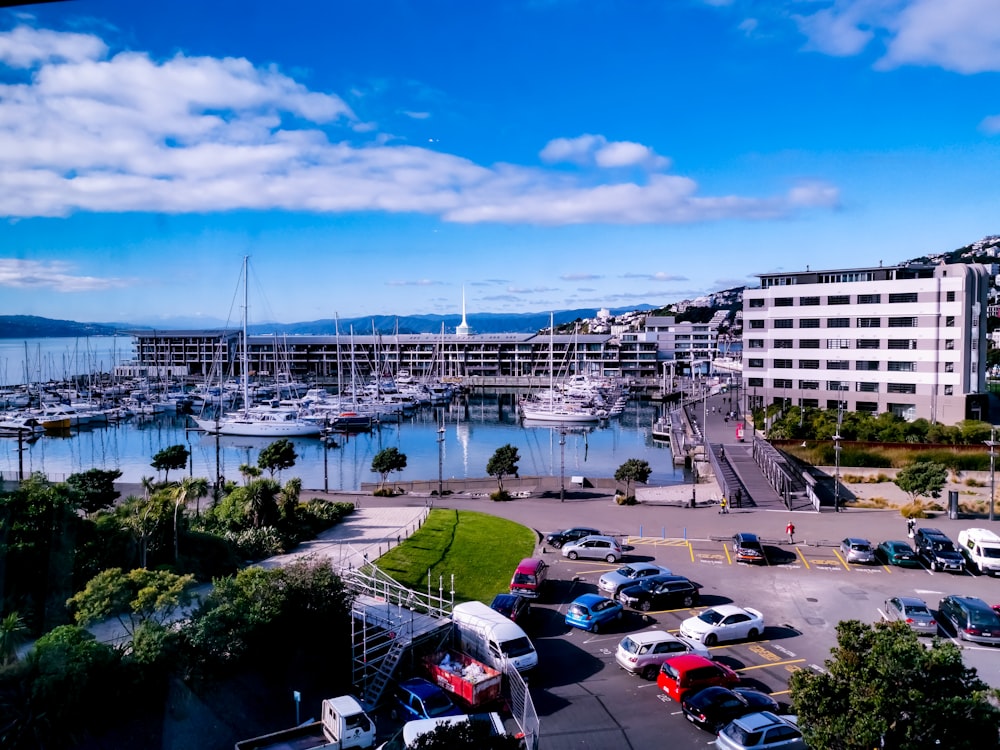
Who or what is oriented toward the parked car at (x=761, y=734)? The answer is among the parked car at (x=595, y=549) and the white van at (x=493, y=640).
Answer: the white van

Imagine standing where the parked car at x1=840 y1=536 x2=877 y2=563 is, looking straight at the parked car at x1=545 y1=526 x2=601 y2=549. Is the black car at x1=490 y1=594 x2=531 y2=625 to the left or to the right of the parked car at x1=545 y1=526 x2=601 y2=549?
left

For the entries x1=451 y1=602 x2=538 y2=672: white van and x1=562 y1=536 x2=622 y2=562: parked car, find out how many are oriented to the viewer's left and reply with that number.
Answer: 1

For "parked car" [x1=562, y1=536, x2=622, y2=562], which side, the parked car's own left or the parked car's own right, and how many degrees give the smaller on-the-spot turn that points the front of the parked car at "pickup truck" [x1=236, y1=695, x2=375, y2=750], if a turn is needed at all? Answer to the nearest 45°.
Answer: approximately 90° to the parked car's own left

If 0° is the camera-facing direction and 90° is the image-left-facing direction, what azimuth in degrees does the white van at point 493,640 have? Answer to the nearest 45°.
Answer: approximately 315°

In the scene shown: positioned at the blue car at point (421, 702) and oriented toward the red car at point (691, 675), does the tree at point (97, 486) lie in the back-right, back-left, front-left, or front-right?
back-left

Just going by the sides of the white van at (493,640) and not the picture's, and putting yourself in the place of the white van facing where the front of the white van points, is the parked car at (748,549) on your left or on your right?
on your left

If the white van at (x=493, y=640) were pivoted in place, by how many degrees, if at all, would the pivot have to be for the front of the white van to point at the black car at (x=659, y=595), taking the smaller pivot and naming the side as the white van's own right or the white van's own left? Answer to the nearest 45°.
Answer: approximately 90° to the white van's own left

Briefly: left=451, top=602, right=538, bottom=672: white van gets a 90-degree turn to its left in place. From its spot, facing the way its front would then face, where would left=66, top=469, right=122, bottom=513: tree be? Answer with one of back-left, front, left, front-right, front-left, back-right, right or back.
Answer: left

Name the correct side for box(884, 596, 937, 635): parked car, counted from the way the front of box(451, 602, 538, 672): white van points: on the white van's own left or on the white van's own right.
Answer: on the white van's own left

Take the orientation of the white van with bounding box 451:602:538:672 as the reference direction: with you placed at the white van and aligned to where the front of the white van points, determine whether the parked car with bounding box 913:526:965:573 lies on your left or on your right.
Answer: on your left

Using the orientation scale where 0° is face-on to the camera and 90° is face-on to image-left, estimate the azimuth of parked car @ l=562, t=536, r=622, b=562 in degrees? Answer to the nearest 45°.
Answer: approximately 90°
